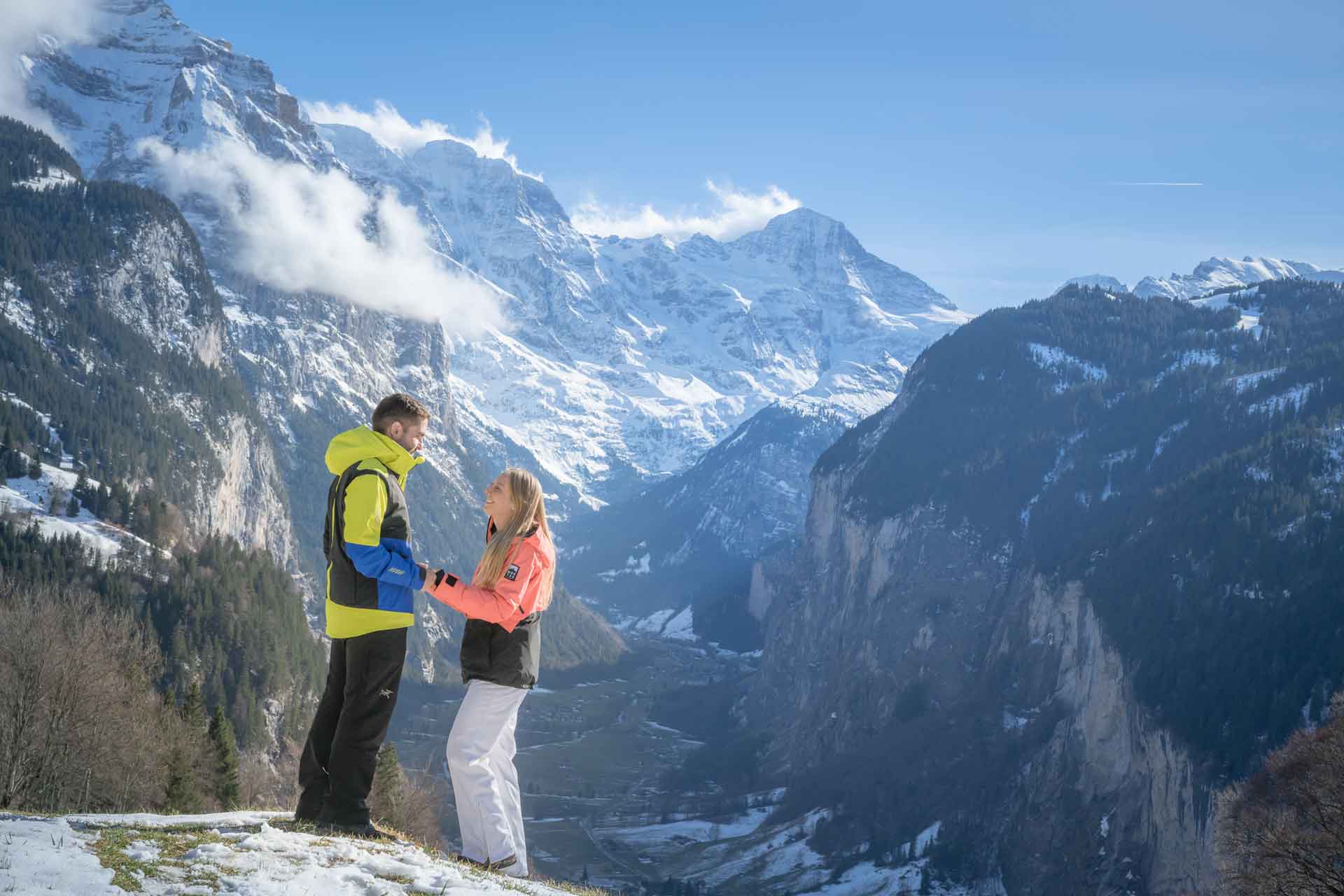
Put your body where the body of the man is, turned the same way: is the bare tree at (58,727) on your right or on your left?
on your left

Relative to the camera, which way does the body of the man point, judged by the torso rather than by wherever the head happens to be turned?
to the viewer's right

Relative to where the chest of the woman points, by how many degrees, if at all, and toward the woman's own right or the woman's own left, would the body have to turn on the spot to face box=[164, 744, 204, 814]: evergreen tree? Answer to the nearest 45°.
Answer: approximately 90° to the woman's own right

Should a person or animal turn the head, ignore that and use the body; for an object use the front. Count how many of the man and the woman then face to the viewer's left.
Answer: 1

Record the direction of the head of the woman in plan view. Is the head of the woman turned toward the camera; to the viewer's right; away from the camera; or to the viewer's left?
to the viewer's left

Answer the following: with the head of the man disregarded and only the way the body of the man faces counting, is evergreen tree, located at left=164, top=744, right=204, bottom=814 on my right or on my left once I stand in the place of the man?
on my left

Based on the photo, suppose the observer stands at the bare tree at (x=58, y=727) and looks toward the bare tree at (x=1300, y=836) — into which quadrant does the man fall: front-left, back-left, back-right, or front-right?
front-right

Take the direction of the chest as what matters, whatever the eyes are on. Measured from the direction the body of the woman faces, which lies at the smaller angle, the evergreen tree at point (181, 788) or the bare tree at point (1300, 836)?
the evergreen tree

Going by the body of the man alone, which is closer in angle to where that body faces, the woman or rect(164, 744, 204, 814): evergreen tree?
the woman

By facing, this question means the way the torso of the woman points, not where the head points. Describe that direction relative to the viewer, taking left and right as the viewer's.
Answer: facing to the left of the viewer

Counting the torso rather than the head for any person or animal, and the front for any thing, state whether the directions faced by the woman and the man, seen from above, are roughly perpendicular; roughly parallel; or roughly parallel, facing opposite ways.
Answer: roughly parallel, facing opposite ways

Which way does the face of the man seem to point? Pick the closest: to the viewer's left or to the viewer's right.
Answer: to the viewer's right

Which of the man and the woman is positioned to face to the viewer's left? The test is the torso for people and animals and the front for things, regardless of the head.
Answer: the woman
